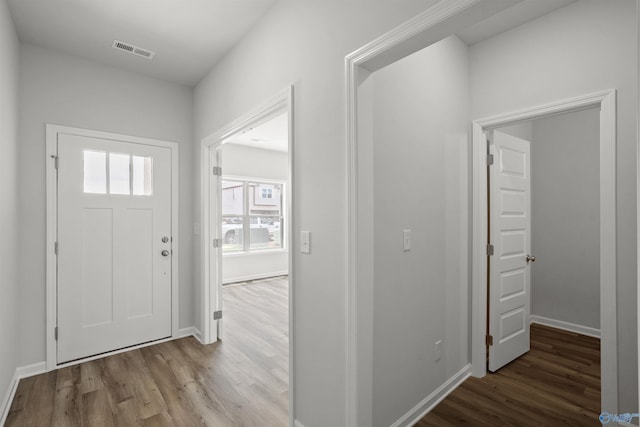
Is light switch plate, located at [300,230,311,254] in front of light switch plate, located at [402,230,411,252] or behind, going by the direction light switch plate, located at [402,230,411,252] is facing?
in front
